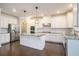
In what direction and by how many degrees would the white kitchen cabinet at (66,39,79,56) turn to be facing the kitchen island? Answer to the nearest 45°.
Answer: approximately 45° to its right

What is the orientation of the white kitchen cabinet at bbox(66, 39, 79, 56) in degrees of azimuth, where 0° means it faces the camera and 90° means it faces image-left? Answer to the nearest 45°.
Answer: approximately 90°
